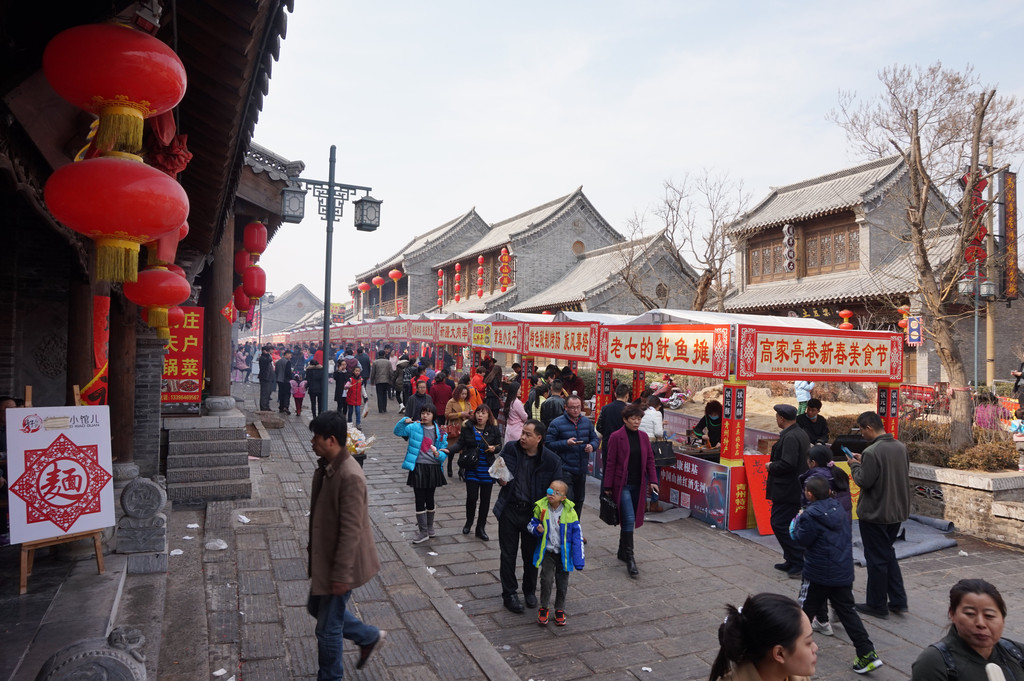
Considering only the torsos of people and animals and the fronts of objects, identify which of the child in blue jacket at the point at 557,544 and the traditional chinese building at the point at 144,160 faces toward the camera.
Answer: the child in blue jacket

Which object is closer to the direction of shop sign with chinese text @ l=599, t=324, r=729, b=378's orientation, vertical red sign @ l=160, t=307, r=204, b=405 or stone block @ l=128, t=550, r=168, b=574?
the stone block

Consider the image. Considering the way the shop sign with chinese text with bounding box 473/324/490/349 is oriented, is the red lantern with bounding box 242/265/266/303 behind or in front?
in front

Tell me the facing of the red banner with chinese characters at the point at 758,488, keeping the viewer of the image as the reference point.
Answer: facing the viewer

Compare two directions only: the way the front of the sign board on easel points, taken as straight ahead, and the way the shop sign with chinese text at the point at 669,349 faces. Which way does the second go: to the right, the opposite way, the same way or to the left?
to the right

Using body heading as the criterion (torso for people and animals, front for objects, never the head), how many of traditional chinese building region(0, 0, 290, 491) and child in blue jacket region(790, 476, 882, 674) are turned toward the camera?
0

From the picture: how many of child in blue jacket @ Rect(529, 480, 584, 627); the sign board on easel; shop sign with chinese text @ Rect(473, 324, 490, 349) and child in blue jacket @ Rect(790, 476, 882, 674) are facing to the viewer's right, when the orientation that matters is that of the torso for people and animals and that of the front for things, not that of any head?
0

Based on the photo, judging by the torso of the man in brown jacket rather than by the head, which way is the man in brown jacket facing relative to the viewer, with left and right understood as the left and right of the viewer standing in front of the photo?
facing to the left of the viewer

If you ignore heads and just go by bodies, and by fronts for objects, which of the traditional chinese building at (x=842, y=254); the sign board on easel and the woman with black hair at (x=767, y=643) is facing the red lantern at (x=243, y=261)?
the traditional chinese building

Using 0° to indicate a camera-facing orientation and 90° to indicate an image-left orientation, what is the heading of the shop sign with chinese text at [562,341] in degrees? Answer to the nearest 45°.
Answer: approximately 45°

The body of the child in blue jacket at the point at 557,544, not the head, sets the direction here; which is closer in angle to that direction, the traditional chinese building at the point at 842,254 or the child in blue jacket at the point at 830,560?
the child in blue jacket

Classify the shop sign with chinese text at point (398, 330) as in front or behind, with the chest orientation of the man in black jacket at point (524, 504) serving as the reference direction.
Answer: behind

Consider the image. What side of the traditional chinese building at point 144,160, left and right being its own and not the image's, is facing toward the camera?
right

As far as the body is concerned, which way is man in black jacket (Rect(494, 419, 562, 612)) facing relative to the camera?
toward the camera

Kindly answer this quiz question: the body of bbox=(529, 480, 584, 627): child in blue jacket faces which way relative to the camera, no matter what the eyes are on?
toward the camera

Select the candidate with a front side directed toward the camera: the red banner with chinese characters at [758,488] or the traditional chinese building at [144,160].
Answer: the red banner with chinese characters

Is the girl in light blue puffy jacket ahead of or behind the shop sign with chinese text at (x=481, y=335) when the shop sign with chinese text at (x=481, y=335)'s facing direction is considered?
ahead

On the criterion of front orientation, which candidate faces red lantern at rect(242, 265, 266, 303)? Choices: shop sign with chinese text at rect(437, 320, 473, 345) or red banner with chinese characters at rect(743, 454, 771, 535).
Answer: the shop sign with chinese text
